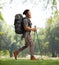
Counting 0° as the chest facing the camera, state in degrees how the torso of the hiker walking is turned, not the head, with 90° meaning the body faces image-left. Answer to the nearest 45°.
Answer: approximately 270°
